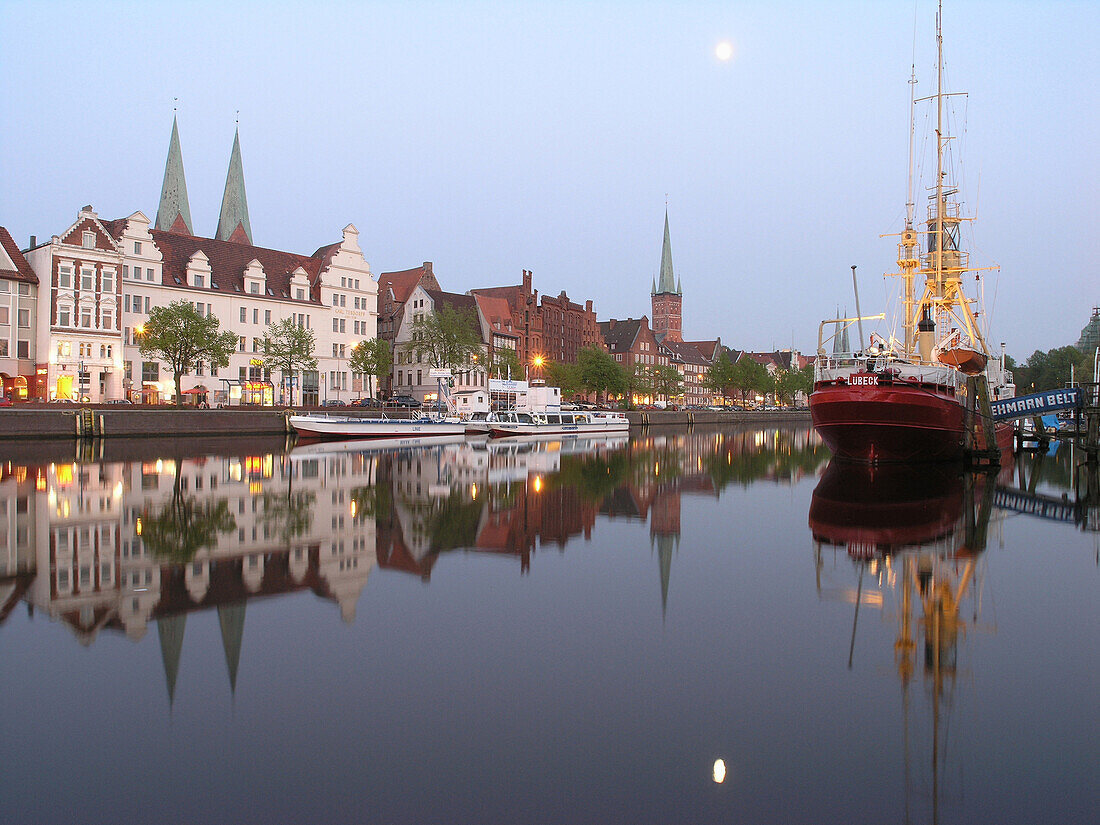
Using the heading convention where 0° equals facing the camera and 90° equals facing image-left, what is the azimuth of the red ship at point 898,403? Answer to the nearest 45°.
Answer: approximately 180°

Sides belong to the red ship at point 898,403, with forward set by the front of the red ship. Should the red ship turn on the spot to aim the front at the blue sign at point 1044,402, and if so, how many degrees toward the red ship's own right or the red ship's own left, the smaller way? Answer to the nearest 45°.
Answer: approximately 45° to the red ship's own right
